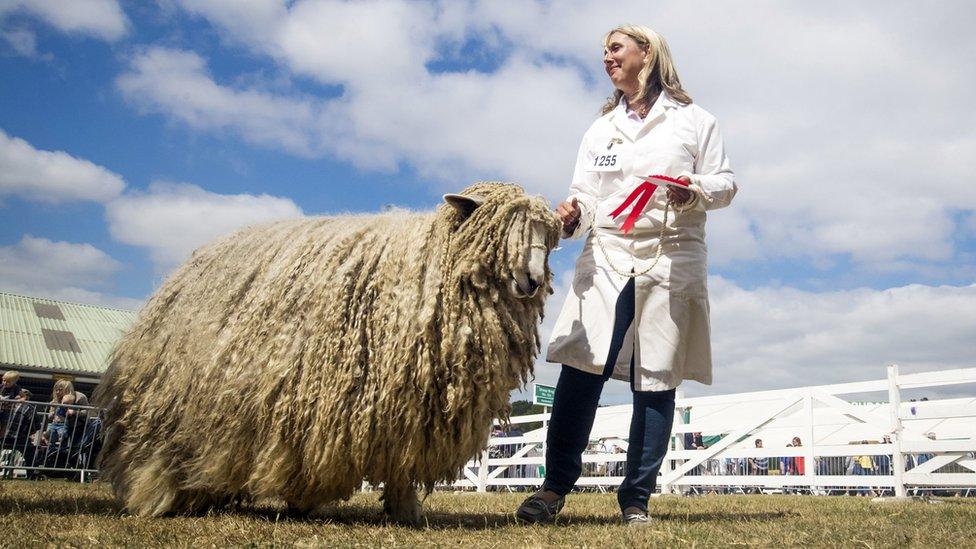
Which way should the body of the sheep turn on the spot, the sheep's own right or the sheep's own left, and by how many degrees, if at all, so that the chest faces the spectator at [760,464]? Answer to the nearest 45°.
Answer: approximately 45° to the sheep's own left

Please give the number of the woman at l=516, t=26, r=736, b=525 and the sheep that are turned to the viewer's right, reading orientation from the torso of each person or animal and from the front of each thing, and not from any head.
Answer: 1

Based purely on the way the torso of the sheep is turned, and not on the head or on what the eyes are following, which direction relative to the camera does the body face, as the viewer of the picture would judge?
to the viewer's right

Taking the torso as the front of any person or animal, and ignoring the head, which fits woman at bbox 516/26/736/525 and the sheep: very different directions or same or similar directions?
very different directions

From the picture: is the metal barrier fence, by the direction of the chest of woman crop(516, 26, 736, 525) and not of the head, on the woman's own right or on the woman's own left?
on the woman's own right

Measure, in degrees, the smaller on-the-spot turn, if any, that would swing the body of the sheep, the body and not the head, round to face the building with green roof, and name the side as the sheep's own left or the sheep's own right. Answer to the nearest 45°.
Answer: approximately 90° to the sheep's own left

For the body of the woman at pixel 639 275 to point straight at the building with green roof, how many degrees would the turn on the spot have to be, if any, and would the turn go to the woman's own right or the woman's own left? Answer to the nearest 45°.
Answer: approximately 90° to the woman's own right

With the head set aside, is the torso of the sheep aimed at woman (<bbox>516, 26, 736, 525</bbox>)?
yes

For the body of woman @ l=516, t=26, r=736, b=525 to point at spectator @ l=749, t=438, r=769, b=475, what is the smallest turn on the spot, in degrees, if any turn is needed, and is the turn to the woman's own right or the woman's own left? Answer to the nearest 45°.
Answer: approximately 135° to the woman's own right
